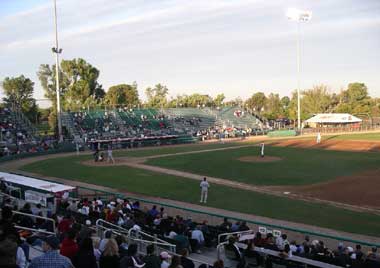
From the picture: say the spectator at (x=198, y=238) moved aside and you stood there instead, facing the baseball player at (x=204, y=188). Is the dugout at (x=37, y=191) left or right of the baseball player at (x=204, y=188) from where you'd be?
left

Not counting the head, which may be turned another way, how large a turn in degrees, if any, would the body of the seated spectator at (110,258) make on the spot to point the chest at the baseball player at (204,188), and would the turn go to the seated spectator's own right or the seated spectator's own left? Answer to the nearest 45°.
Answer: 0° — they already face them

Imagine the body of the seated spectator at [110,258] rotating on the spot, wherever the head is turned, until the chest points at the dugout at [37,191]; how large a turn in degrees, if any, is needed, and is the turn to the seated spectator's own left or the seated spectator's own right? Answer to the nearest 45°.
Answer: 0° — they already face it

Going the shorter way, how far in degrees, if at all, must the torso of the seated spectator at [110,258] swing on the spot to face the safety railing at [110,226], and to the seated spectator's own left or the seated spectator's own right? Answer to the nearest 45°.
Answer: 0° — they already face it

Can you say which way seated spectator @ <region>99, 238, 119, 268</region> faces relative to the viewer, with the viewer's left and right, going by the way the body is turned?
facing away from the viewer

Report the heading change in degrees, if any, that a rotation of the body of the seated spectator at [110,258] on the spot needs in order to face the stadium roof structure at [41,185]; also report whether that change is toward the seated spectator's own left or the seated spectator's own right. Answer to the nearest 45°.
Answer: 0° — they already face it

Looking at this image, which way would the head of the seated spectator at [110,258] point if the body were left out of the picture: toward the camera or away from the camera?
away from the camera

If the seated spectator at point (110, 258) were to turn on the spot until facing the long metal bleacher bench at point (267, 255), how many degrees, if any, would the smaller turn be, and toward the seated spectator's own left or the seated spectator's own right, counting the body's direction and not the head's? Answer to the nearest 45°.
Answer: approximately 45° to the seated spectator's own right
